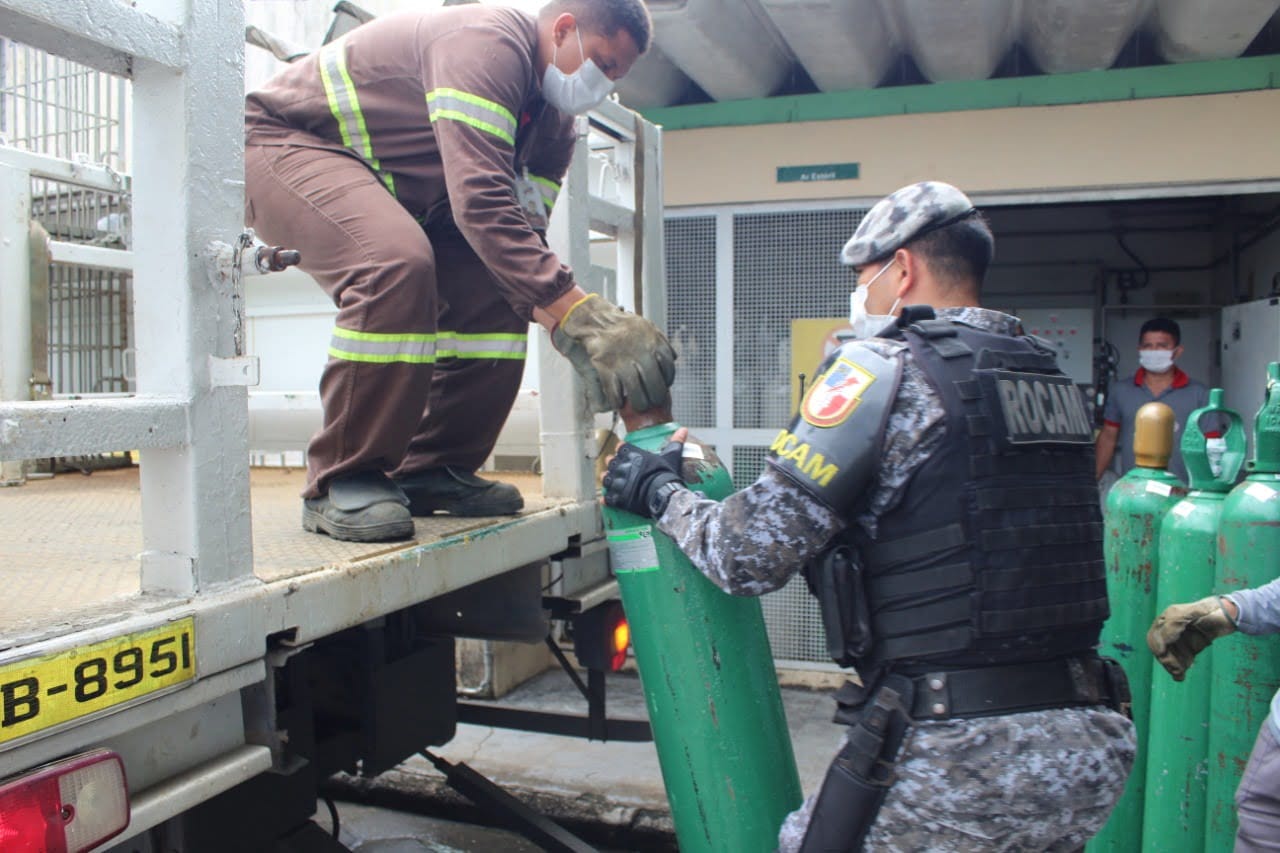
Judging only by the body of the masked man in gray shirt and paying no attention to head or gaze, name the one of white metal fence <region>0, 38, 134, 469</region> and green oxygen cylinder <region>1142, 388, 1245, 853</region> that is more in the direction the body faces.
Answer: the green oxygen cylinder

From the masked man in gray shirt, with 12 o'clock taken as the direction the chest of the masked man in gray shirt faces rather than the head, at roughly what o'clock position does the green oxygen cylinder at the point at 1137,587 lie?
The green oxygen cylinder is roughly at 12 o'clock from the masked man in gray shirt.

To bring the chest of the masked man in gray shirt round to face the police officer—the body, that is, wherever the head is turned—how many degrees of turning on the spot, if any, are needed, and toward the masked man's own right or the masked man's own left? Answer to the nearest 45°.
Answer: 0° — they already face them

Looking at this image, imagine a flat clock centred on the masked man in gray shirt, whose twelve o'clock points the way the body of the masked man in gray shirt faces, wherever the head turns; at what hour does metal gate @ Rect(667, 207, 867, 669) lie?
The metal gate is roughly at 2 o'clock from the masked man in gray shirt.

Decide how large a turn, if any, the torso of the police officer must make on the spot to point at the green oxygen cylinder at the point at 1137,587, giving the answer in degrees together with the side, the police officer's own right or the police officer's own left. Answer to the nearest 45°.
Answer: approximately 90° to the police officer's own right

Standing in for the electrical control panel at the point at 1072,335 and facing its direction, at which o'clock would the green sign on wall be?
The green sign on wall is roughly at 1 o'clock from the electrical control panel.

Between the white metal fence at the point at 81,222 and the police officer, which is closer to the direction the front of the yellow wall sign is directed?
the police officer

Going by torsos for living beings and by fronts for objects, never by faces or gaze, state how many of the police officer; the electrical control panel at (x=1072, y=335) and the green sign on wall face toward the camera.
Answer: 2

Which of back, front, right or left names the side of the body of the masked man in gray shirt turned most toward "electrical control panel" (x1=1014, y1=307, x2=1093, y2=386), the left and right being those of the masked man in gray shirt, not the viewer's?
back

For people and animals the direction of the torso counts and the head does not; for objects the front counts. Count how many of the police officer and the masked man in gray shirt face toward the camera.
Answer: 1

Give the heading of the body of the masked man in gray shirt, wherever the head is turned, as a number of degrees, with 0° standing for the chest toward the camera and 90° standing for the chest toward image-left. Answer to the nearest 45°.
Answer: approximately 0°

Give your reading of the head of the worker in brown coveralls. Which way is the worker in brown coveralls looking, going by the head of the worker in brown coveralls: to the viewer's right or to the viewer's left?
to the viewer's right
